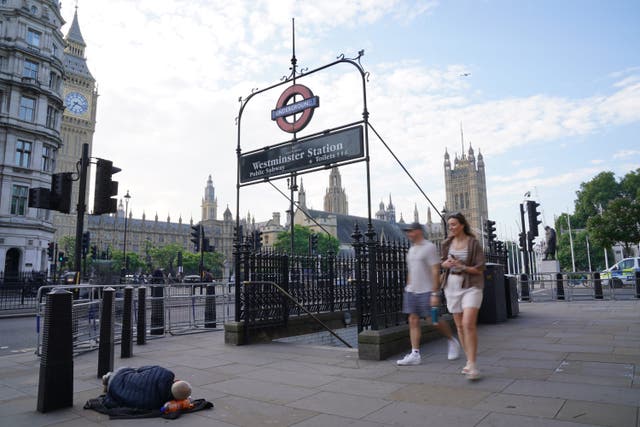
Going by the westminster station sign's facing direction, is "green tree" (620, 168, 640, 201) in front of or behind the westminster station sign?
behind

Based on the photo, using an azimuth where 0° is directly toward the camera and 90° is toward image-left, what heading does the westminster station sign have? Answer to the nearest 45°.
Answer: approximately 45°

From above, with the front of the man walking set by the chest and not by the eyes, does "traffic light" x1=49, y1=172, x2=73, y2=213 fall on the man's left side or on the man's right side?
on the man's right side

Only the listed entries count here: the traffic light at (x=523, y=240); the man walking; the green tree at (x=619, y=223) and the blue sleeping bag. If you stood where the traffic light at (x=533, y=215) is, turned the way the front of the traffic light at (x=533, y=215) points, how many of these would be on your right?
2

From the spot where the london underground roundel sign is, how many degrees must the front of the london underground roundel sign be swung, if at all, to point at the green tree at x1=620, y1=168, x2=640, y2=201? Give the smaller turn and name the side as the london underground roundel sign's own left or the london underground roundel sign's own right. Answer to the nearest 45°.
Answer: approximately 180°

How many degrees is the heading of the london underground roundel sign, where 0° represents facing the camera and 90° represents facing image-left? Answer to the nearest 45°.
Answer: approximately 45°
